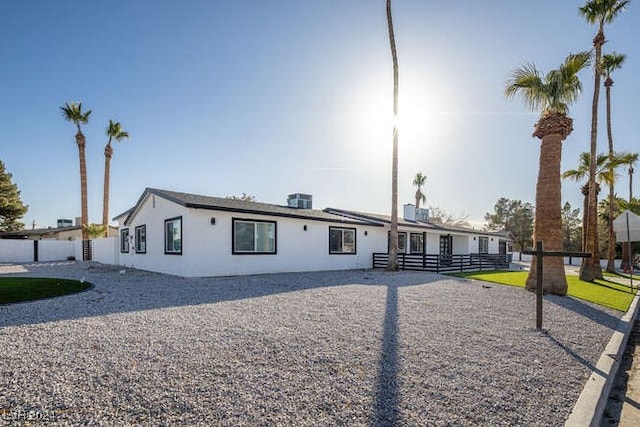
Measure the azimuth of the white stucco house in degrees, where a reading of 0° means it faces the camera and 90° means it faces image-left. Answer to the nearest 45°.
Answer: approximately 315°

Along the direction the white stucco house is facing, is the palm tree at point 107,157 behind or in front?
behind

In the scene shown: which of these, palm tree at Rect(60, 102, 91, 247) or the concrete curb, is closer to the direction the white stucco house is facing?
the concrete curb

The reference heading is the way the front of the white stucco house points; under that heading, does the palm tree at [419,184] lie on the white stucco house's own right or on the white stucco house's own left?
on the white stucco house's own left

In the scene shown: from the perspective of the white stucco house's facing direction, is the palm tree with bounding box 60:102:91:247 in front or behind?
behind

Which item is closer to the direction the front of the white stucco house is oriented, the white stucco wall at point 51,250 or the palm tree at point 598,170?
the palm tree
